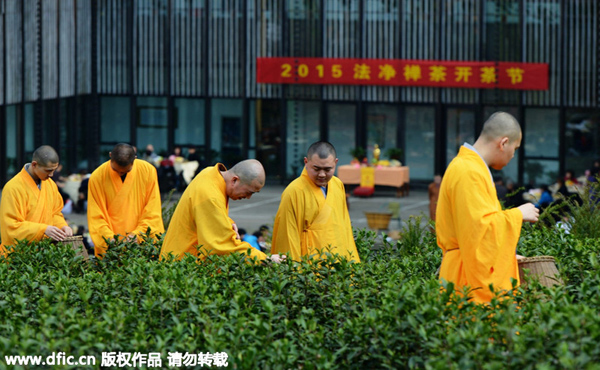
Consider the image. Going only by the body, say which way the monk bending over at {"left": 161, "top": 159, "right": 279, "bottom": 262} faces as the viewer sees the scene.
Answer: to the viewer's right

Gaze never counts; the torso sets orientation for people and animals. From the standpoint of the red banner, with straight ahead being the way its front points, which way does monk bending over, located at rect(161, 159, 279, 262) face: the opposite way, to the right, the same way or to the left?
to the left

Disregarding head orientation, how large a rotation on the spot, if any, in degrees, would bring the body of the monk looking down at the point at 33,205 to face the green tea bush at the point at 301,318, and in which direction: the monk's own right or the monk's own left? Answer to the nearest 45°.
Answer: approximately 45° to the monk's own right

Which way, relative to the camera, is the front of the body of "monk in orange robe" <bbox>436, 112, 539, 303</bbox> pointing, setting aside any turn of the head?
to the viewer's right

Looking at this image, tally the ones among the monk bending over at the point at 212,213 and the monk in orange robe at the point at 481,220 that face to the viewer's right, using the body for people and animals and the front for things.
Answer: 2

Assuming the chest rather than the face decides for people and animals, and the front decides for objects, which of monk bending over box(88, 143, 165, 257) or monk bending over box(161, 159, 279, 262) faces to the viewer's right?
monk bending over box(161, 159, 279, 262)

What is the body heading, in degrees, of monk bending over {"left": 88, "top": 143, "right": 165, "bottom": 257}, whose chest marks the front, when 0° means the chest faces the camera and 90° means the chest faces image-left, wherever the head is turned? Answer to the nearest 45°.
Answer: approximately 0°

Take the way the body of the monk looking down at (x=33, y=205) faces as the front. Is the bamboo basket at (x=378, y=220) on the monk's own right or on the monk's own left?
on the monk's own left

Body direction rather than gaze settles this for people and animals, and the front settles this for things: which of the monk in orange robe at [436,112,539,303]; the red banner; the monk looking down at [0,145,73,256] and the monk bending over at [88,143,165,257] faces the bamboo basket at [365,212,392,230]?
the red banner

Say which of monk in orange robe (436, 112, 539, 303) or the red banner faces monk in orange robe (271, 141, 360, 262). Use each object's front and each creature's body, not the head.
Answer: the red banner
